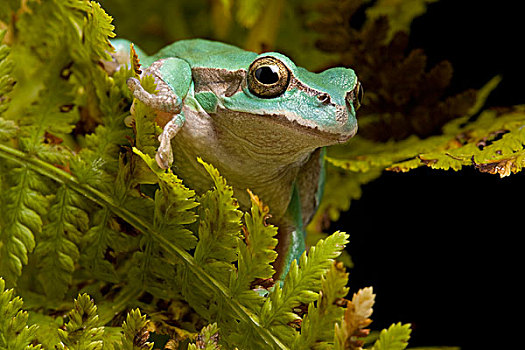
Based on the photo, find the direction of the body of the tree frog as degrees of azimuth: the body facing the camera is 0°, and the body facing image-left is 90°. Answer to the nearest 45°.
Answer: approximately 315°
